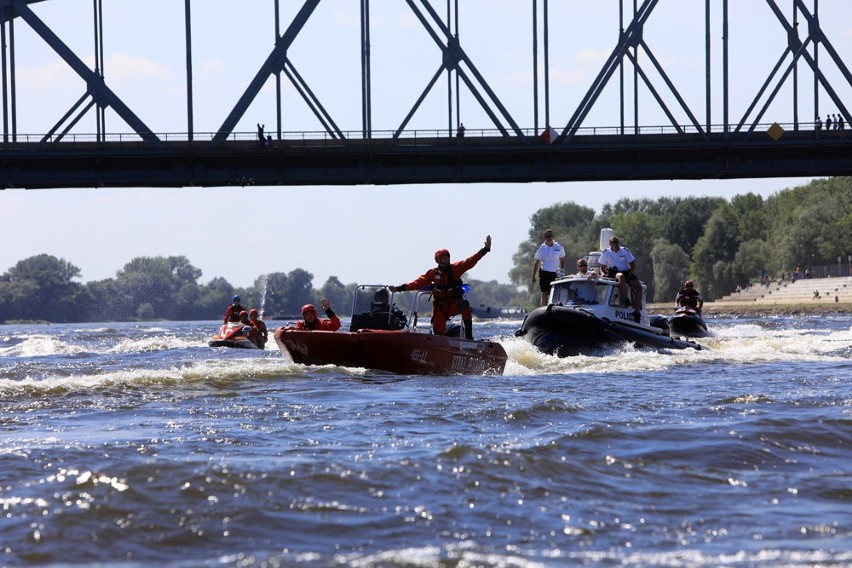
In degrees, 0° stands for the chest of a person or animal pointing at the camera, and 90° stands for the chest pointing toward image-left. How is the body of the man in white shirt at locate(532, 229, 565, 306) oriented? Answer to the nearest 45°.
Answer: approximately 0°

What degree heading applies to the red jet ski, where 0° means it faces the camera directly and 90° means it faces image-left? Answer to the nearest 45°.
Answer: approximately 45°

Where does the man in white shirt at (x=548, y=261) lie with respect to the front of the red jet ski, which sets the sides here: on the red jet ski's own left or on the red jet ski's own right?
on the red jet ski's own left

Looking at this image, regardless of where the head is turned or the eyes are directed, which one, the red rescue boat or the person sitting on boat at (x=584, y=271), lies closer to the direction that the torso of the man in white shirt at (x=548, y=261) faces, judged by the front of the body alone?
the red rescue boat

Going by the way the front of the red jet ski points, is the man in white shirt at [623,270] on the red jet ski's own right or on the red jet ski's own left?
on the red jet ski's own left

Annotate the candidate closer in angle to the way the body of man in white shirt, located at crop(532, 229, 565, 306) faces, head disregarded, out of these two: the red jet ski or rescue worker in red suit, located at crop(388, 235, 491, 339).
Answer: the rescue worker in red suit

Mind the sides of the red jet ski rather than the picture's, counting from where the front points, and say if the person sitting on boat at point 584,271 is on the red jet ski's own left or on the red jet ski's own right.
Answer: on the red jet ski's own left

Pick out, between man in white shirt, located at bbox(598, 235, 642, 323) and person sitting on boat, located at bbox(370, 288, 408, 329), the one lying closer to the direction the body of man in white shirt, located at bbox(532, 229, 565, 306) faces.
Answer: the person sitting on boat

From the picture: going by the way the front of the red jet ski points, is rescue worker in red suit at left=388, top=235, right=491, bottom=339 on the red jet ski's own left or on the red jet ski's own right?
on the red jet ski's own left
